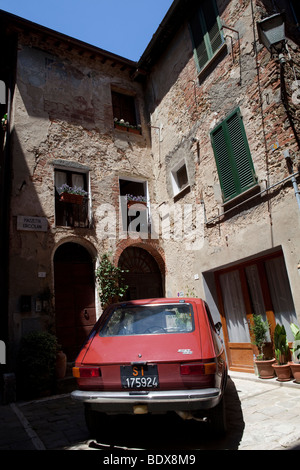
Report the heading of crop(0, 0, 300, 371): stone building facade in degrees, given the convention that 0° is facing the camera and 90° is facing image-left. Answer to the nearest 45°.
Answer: approximately 0°

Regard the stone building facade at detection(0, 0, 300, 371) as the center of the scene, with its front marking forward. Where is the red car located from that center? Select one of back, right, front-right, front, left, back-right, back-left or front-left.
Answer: front

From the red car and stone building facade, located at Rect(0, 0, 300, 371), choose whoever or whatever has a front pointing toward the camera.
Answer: the stone building facade

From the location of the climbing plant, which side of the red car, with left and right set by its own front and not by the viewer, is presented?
front

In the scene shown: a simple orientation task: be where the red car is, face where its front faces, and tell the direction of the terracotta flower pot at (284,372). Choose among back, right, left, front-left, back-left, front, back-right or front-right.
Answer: front-right

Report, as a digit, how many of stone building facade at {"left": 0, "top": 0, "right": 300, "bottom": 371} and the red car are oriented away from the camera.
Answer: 1

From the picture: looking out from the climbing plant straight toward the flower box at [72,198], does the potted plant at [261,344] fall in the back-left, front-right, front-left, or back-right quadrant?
back-left

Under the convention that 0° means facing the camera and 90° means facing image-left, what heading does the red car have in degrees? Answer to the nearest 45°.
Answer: approximately 180°

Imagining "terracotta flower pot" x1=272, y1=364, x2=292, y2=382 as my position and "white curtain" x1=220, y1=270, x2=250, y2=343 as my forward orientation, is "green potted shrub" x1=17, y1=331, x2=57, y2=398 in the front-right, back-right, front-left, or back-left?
front-left

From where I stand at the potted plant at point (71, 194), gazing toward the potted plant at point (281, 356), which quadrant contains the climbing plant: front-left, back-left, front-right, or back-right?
front-left

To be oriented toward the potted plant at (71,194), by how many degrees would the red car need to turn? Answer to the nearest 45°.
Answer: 0° — it already faces it

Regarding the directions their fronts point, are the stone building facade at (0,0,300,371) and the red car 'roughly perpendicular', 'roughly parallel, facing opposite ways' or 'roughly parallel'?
roughly parallel, facing opposite ways
